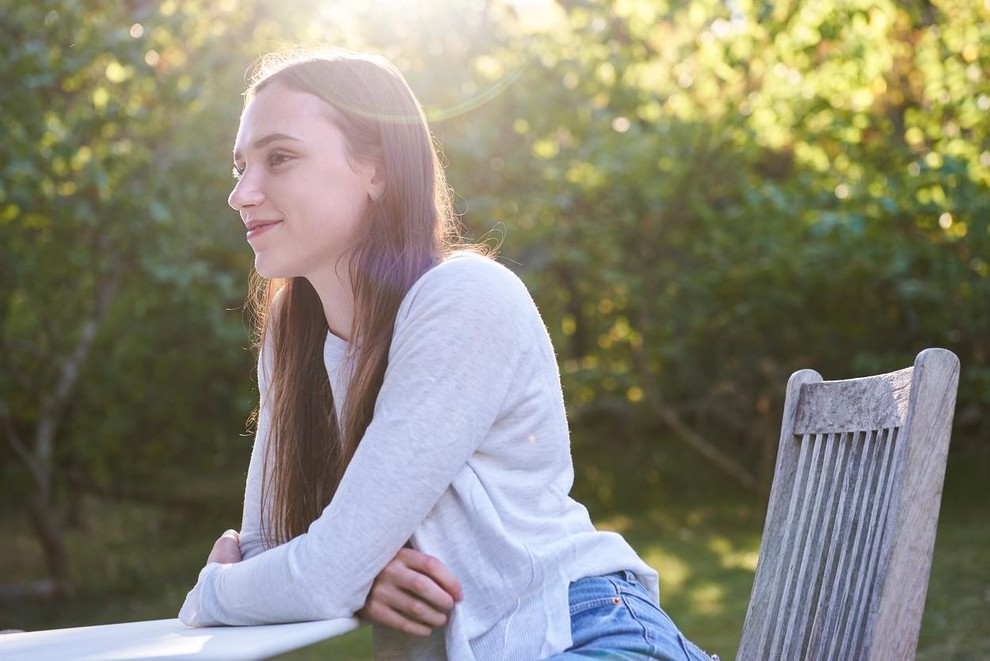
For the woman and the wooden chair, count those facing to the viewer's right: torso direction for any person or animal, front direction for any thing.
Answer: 0

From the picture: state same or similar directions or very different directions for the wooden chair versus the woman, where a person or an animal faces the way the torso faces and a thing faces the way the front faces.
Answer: same or similar directions

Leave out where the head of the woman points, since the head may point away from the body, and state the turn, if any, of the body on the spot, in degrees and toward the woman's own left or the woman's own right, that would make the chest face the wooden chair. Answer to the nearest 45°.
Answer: approximately 135° to the woman's own left

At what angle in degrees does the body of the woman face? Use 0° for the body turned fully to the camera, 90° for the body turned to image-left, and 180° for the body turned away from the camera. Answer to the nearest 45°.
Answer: approximately 45°

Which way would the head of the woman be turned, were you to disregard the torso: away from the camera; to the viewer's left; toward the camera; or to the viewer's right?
to the viewer's left
